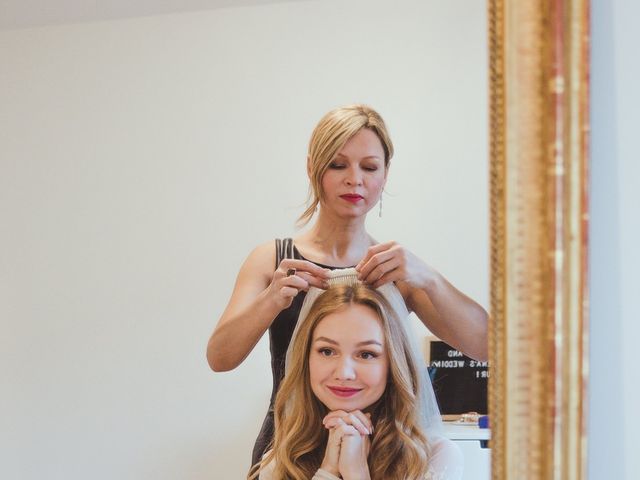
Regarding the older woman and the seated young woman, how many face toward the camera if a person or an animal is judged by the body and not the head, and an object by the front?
2

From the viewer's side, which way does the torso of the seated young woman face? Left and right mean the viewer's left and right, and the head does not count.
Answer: facing the viewer

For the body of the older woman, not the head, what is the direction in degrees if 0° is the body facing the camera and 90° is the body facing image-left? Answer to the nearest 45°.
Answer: approximately 0°
